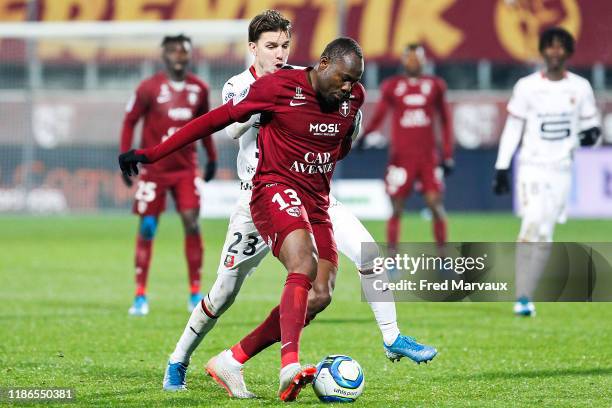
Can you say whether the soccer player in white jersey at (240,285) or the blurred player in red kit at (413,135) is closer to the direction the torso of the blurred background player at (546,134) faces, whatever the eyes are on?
the soccer player in white jersey

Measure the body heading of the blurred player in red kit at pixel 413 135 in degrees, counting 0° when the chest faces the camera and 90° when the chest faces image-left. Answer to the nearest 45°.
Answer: approximately 0°

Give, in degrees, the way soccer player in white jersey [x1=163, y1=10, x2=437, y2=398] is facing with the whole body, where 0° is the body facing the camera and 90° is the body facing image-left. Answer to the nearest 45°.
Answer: approximately 315°

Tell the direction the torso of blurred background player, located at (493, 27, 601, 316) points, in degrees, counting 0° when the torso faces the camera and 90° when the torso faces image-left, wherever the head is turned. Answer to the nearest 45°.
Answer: approximately 0°

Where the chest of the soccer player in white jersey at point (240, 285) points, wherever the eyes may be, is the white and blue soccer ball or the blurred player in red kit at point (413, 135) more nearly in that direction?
the white and blue soccer ball
